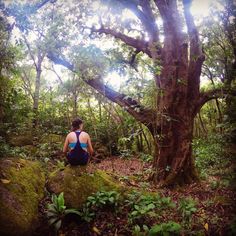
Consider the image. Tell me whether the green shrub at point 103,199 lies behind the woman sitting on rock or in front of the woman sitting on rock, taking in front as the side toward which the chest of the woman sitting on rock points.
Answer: behind

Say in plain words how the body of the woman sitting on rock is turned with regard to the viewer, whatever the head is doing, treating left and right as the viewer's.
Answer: facing away from the viewer

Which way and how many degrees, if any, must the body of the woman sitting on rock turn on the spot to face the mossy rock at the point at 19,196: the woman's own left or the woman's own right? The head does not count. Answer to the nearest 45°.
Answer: approximately 135° to the woman's own left

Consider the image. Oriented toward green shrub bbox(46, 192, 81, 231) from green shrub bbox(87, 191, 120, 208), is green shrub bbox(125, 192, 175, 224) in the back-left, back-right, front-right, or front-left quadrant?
back-left

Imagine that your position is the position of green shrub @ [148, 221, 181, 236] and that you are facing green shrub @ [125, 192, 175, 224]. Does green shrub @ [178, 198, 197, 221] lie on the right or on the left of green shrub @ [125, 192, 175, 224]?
right

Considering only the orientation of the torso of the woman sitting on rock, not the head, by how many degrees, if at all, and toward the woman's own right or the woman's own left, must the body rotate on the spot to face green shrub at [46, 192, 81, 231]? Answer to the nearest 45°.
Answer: approximately 180°

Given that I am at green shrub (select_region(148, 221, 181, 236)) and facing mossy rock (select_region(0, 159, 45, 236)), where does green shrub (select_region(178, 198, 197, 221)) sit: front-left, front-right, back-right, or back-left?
back-right

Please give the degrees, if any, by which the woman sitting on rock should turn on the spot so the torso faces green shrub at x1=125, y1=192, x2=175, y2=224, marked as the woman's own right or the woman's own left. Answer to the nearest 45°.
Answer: approximately 135° to the woman's own right
